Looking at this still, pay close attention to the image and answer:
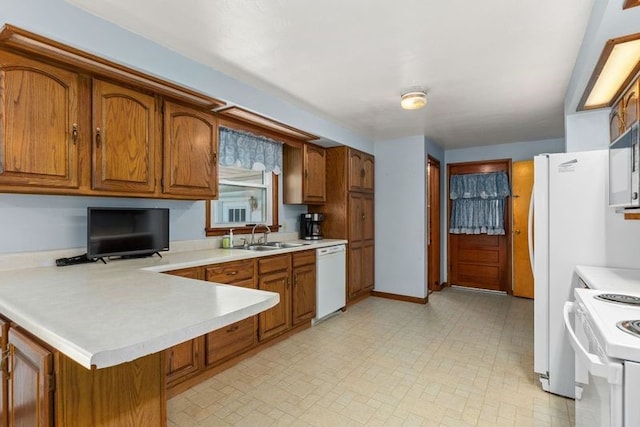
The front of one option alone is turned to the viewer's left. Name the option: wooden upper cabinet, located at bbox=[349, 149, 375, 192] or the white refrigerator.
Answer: the white refrigerator

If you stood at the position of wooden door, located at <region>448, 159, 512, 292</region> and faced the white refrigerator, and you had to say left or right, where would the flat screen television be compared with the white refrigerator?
right

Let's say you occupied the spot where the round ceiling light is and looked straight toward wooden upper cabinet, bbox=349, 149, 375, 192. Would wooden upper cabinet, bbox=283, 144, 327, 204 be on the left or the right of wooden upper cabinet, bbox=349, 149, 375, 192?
left

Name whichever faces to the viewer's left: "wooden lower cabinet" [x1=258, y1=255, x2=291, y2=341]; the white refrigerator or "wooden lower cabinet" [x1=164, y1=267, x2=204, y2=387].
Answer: the white refrigerator
